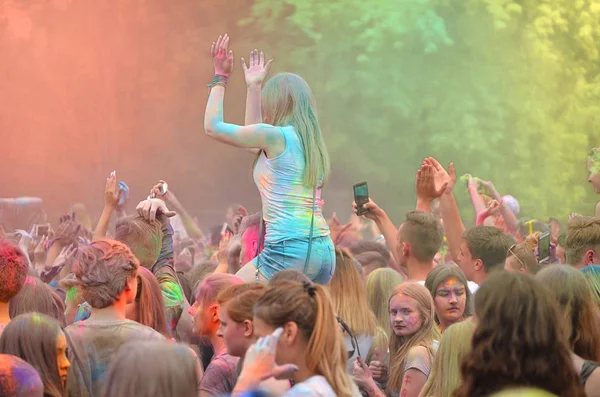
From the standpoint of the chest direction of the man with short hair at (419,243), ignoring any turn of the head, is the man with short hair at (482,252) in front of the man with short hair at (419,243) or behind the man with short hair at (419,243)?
behind

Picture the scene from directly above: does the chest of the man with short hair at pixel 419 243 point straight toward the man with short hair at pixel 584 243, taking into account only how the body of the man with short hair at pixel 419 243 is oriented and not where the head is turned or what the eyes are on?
no

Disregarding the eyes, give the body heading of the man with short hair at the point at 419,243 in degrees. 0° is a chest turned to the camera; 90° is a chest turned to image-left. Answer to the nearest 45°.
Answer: approximately 135°
